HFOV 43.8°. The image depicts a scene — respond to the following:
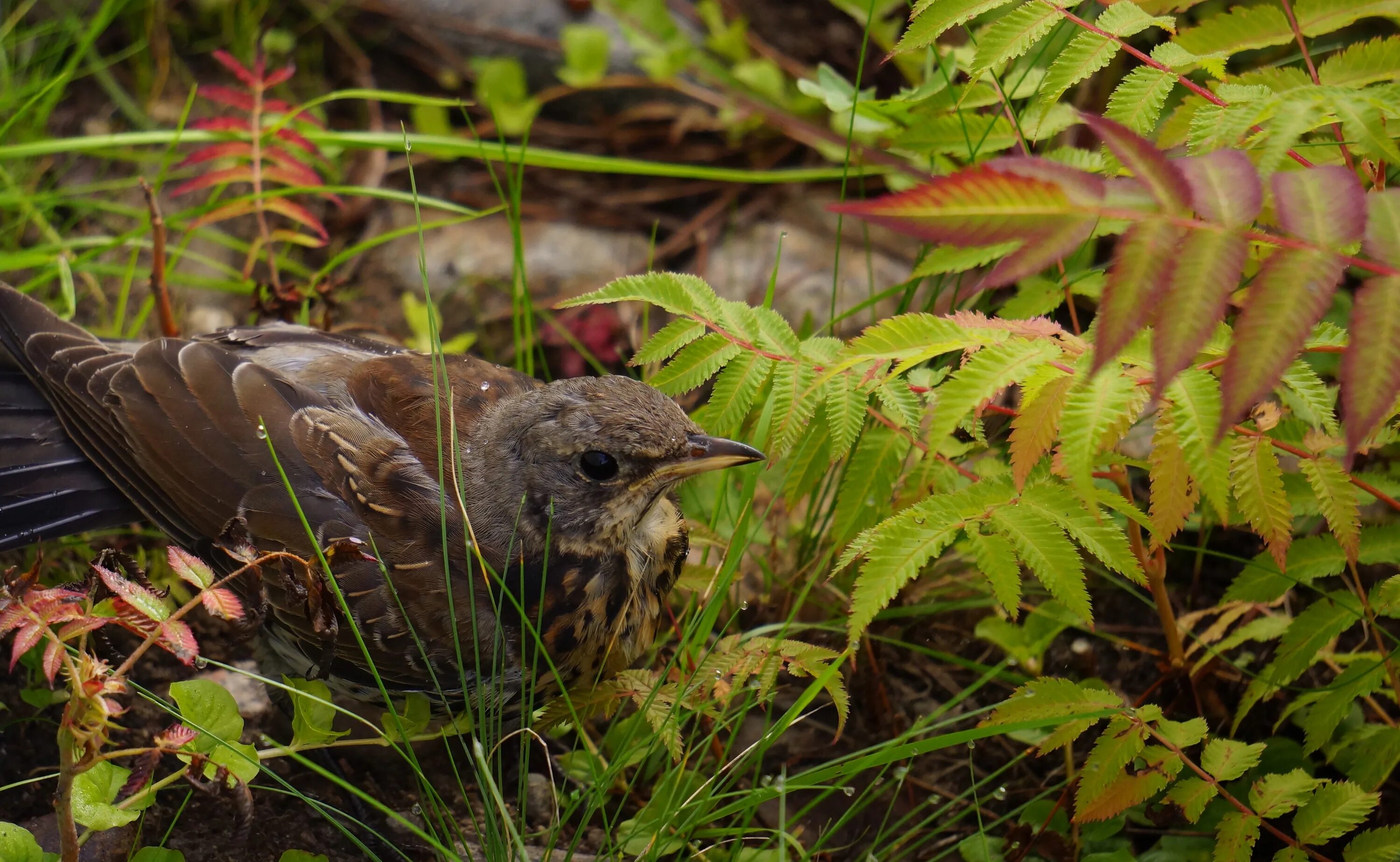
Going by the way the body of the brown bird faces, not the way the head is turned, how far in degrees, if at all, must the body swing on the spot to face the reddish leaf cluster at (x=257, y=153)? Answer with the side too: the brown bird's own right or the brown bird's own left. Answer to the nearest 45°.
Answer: approximately 90° to the brown bird's own left

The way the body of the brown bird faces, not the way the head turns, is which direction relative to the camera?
to the viewer's right
